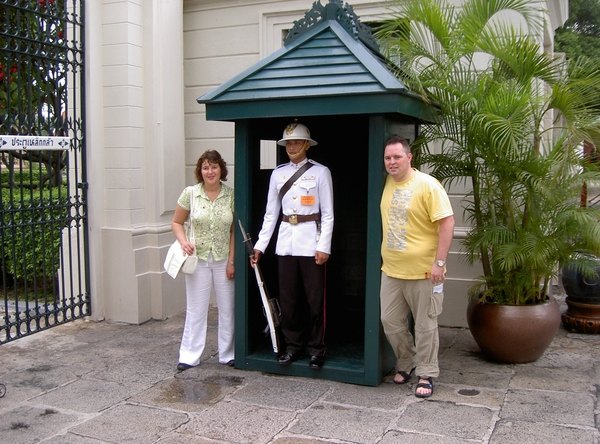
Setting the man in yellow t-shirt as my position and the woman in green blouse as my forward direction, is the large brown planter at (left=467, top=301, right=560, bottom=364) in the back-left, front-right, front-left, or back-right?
back-right

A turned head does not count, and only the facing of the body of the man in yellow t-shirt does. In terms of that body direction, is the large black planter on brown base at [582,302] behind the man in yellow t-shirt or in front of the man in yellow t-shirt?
behind

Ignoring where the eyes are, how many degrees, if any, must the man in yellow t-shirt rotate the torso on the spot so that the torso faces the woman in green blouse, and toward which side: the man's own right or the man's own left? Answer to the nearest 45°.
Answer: approximately 45° to the man's own right

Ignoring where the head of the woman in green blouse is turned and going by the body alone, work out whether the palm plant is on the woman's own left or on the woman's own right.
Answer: on the woman's own left

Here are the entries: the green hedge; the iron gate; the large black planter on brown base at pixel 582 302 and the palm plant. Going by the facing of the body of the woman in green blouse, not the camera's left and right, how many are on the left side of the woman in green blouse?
2

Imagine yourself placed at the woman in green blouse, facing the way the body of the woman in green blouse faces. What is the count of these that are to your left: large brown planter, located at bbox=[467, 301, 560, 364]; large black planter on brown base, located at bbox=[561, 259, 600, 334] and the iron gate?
2

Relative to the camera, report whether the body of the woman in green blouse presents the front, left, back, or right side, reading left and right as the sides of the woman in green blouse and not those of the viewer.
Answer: front

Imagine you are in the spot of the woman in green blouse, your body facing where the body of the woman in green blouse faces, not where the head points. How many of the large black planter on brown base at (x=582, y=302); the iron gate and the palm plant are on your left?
2

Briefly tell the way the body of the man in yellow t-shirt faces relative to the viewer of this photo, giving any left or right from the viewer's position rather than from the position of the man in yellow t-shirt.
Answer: facing the viewer and to the left of the viewer

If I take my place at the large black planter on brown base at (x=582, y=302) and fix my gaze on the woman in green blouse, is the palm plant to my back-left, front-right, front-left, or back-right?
front-left

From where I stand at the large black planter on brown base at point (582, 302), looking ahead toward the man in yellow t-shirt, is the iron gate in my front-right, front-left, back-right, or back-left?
front-right

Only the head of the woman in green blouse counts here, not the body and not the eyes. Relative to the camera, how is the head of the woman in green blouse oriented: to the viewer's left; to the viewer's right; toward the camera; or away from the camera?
toward the camera

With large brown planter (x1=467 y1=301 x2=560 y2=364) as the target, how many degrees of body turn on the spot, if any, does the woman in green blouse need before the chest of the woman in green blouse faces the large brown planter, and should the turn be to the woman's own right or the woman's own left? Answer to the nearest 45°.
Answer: approximately 90° to the woman's own left
